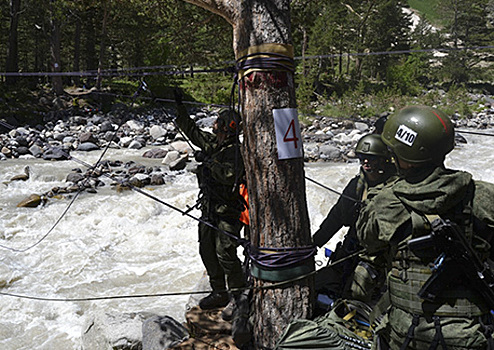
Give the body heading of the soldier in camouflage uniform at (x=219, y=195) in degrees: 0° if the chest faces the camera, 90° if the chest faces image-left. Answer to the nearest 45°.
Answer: approximately 90°

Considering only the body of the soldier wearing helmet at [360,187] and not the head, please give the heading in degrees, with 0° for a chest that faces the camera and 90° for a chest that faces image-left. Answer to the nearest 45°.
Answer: approximately 45°

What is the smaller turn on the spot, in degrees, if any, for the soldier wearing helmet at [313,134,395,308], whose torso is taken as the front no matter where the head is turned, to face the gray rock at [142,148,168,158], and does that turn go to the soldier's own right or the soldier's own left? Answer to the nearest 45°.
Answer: approximately 90° to the soldier's own right

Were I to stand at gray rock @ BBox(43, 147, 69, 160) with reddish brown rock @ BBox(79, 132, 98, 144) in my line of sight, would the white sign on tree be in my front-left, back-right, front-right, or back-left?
back-right
